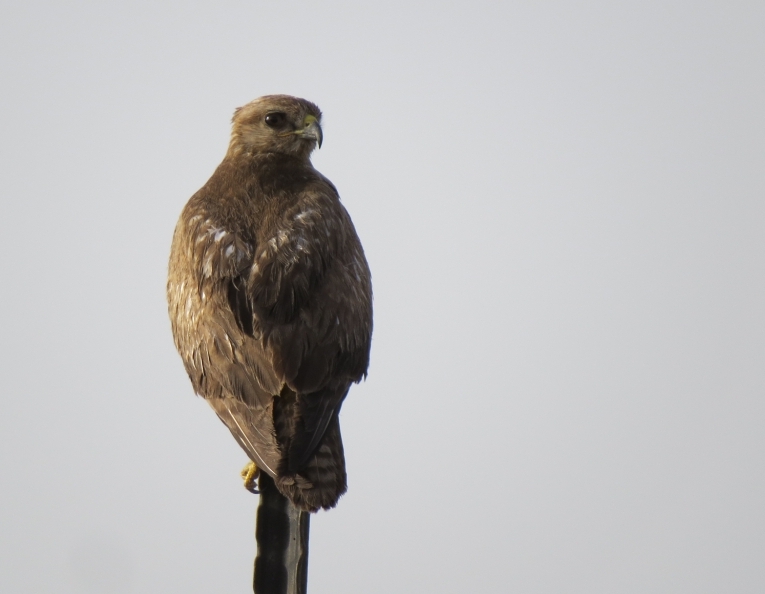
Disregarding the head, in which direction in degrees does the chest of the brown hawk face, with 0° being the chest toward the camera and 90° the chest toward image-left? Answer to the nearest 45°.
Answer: approximately 180°
